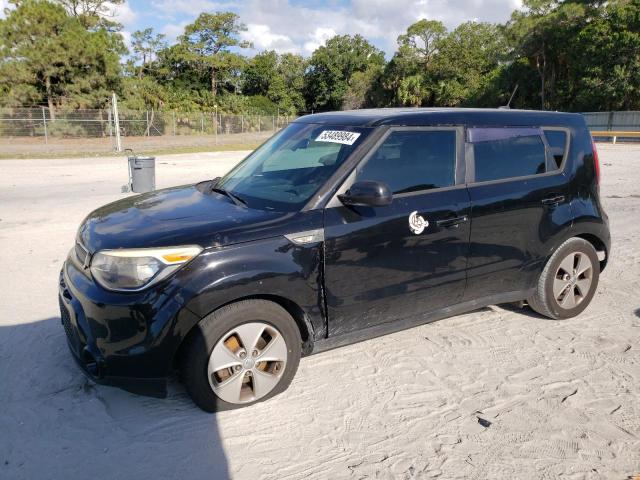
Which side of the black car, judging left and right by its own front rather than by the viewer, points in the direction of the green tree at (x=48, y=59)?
right

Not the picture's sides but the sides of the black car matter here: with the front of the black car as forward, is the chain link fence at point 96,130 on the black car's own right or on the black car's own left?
on the black car's own right

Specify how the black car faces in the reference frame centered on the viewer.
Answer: facing the viewer and to the left of the viewer
